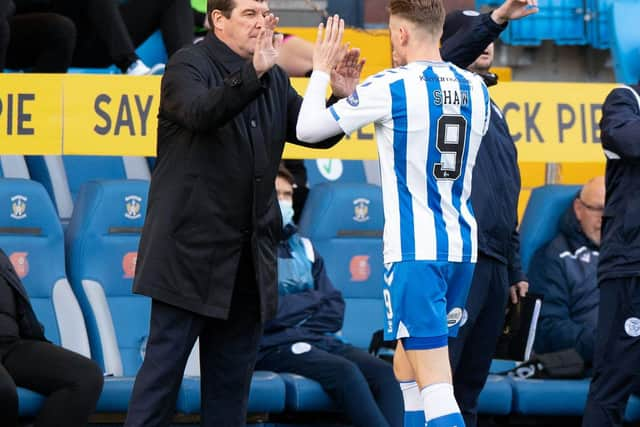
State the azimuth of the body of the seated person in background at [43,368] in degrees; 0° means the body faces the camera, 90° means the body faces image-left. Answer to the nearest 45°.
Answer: approximately 315°

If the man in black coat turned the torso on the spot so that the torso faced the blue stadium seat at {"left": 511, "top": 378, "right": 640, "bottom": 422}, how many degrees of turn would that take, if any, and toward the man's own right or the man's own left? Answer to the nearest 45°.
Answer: approximately 90° to the man's own left

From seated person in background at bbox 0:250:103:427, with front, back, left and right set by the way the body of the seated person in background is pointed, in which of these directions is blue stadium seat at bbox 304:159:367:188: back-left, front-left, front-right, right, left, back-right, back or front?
left

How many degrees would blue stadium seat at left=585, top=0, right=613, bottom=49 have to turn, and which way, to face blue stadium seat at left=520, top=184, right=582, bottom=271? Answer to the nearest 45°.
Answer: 0° — it already faces it

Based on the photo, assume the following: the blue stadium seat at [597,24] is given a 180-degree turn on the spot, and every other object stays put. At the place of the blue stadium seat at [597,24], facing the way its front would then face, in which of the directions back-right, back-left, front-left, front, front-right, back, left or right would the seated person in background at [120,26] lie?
back-left

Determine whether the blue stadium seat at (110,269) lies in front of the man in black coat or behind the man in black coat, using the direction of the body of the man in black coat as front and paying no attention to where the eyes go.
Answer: behind

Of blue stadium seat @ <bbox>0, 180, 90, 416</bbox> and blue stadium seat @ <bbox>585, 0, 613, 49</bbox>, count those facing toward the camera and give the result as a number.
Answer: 2

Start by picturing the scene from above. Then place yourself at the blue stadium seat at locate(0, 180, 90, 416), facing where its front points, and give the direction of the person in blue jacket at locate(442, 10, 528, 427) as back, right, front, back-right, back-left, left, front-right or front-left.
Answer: front-left

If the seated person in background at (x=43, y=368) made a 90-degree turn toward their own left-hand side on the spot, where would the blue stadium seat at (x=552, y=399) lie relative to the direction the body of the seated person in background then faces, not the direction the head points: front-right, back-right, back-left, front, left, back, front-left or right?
front-right

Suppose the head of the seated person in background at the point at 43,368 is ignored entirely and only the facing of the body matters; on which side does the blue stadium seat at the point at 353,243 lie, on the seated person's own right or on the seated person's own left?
on the seated person's own left
